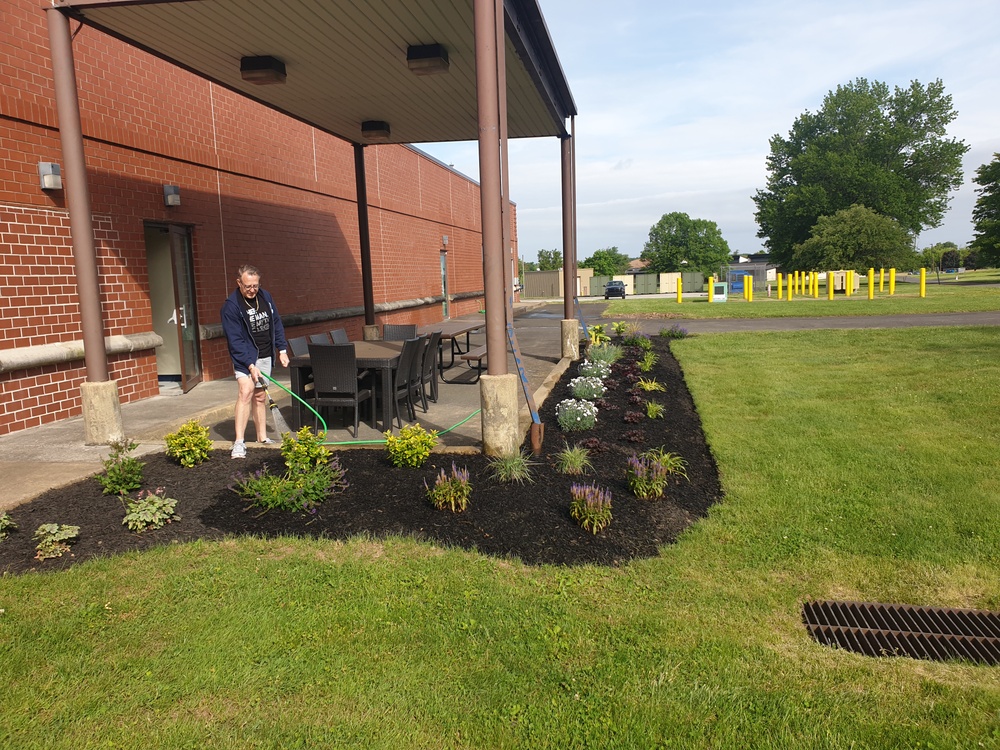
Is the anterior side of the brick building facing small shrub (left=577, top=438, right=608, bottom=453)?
yes

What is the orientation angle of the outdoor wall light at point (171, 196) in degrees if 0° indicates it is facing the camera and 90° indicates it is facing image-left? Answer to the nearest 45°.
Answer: approximately 315°

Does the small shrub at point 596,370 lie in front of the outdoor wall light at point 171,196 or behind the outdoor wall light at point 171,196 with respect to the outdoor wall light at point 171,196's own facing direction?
in front

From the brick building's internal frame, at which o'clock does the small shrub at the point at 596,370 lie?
The small shrub is roughly at 11 o'clock from the brick building.

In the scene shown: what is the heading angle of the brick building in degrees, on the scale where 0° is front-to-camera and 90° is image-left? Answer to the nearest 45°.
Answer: approximately 315°

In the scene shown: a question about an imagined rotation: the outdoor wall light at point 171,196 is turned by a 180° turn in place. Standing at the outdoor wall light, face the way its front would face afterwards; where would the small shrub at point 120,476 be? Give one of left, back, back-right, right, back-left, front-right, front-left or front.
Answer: back-left

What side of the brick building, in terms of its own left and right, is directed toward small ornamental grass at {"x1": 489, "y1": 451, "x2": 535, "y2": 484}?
front

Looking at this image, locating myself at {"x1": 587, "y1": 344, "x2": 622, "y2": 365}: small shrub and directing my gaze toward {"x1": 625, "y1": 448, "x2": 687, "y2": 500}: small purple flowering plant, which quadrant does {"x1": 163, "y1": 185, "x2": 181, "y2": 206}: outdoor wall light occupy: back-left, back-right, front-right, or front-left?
front-right

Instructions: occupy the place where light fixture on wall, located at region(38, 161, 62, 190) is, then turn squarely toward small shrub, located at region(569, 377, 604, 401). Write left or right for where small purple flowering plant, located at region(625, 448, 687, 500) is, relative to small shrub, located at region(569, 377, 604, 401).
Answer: right

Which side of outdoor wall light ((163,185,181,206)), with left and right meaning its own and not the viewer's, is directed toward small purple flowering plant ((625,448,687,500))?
front

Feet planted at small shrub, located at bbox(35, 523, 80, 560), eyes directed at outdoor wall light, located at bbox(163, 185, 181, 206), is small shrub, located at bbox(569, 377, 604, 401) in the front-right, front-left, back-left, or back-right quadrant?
front-right

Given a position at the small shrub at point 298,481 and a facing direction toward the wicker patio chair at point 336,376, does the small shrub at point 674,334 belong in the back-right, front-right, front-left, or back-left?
front-right

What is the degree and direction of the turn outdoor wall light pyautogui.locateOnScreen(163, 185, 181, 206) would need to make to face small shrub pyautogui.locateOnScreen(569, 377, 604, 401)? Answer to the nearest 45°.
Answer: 0° — it already faces it

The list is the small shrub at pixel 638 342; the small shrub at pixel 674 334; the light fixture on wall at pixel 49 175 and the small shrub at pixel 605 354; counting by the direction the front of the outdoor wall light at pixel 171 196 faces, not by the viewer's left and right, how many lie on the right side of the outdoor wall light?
1

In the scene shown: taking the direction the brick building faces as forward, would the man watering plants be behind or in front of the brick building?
in front

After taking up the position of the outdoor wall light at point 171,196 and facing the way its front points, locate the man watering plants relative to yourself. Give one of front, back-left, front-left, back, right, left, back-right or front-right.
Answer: front-right
